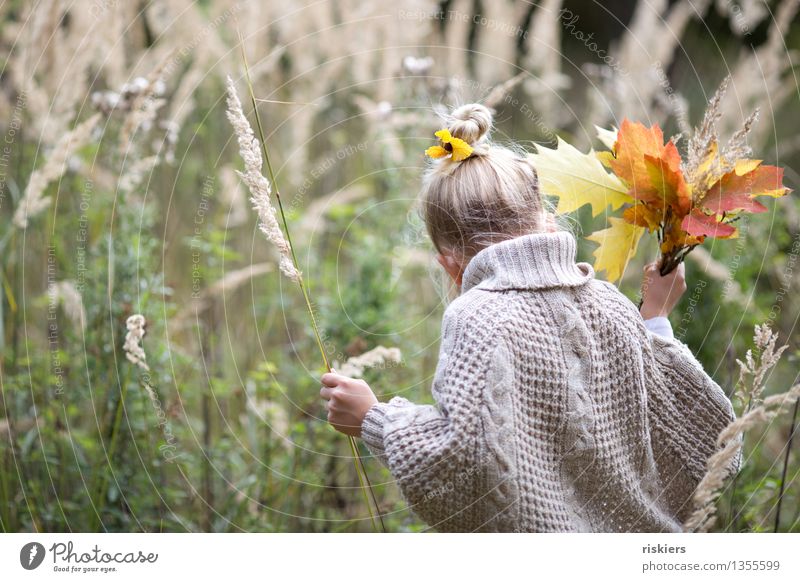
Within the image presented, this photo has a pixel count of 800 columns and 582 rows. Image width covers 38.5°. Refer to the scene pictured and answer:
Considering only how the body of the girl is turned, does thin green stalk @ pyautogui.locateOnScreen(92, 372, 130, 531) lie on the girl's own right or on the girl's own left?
on the girl's own left

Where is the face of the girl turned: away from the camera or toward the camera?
away from the camera

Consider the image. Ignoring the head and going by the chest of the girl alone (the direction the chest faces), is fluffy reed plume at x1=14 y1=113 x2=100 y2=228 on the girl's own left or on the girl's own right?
on the girl's own left

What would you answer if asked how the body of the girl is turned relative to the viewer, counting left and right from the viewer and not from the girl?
facing away from the viewer
